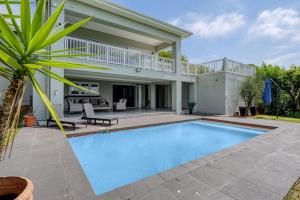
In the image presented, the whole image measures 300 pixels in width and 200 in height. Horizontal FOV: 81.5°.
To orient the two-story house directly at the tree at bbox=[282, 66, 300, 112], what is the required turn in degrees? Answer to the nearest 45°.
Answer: approximately 45° to its left

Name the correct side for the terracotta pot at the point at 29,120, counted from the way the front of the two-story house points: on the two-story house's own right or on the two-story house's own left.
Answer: on the two-story house's own right

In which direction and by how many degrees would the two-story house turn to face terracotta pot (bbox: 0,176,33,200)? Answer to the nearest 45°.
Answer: approximately 45° to its right

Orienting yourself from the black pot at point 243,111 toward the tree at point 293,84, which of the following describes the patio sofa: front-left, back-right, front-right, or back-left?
back-left

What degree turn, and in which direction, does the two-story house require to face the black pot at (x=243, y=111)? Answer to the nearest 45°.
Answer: approximately 45° to its left

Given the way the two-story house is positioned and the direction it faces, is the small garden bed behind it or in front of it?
in front

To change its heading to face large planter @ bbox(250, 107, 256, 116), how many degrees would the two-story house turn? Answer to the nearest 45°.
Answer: approximately 45° to its left

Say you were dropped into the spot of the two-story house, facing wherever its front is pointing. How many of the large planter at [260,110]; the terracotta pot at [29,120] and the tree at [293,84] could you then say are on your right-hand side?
1

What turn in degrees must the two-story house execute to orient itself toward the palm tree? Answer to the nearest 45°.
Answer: approximately 45° to its right

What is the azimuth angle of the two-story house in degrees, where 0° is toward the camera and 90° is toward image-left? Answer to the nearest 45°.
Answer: approximately 315°
